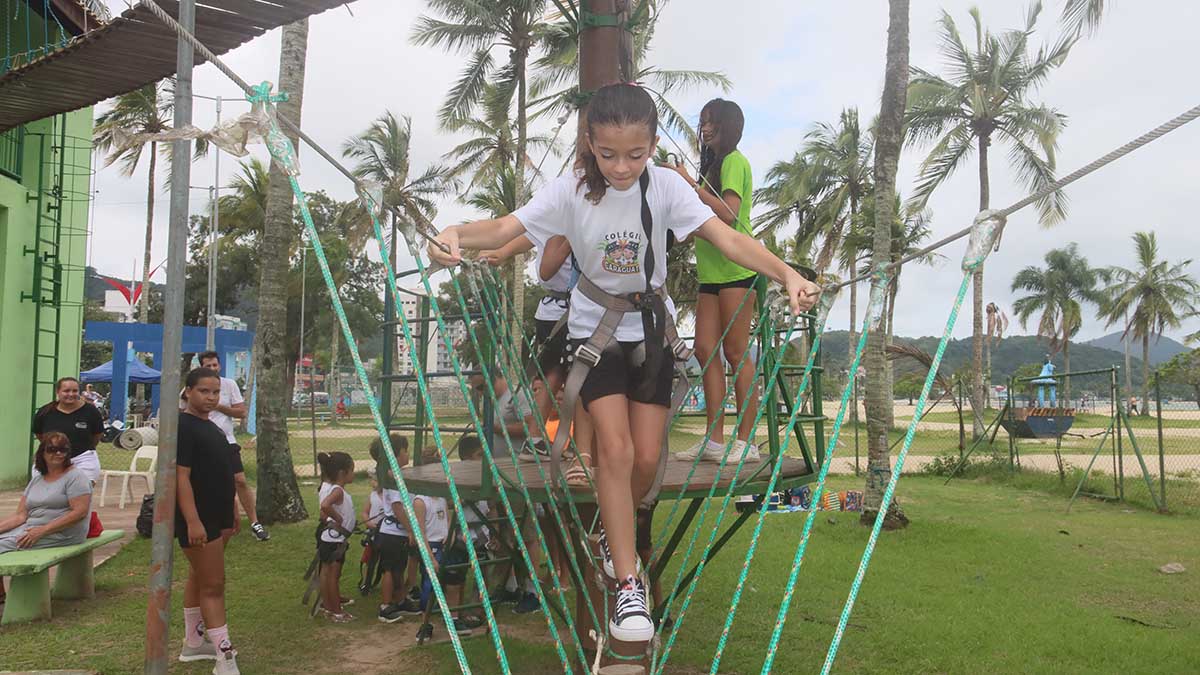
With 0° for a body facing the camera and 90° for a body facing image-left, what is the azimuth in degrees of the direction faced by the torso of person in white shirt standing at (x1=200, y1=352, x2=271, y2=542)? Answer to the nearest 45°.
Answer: approximately 0°

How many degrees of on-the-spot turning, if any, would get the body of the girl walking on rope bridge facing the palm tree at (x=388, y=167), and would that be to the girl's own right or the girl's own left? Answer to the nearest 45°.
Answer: approximately 180°

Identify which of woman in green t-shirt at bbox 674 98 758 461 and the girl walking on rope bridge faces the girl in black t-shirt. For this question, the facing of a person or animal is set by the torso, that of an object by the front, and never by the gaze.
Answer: the woman in green t-shirt

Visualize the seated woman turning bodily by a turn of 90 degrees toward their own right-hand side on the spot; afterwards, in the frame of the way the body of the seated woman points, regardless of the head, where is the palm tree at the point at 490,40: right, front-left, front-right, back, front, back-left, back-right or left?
right

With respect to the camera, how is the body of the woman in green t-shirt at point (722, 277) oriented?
to the viewer's left

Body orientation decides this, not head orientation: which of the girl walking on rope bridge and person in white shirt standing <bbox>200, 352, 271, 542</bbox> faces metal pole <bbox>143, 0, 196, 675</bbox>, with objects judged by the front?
the person in white shirt standing

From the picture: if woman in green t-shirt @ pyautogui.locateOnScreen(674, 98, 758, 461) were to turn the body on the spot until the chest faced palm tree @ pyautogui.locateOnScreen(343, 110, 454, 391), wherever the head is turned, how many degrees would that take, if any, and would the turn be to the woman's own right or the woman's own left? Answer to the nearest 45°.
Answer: approximately 45° to the woman's own right
